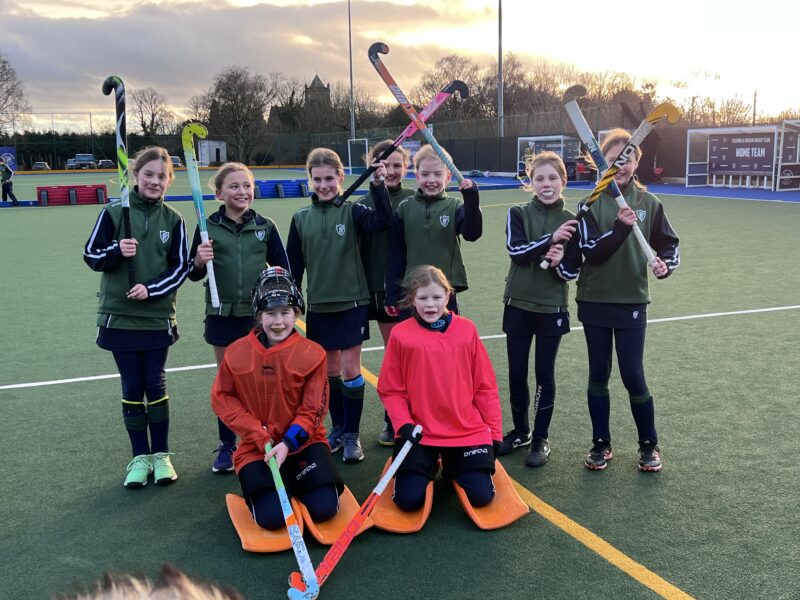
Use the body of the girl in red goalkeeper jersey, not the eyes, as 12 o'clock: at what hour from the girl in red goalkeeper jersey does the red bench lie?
The red bench is roughly at 5 o'clock from the girl in red goalkeeper jersey.

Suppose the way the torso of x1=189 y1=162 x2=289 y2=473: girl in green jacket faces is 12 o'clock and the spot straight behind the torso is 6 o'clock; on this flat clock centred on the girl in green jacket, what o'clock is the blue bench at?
The blue bench is roughly at 6 o'clock from the girl in green jacket.

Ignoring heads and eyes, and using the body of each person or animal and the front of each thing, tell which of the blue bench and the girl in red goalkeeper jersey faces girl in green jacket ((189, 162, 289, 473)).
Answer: the blue bench

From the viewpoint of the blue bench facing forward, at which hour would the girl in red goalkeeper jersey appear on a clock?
The girl in red goalkeeper jersey is roughly at 12 o'clock from the blue bench.

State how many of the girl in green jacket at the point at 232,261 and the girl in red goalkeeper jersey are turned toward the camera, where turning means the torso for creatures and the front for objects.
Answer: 2

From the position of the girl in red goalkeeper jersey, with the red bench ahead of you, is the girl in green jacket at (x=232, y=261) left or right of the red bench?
left

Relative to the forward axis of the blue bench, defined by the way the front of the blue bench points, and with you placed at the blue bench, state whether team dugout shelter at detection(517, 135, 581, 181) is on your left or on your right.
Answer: on your left

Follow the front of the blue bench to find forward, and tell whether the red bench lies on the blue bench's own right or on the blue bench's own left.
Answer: on the blue bench's own right

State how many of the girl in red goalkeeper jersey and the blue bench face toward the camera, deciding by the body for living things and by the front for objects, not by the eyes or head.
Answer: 2
